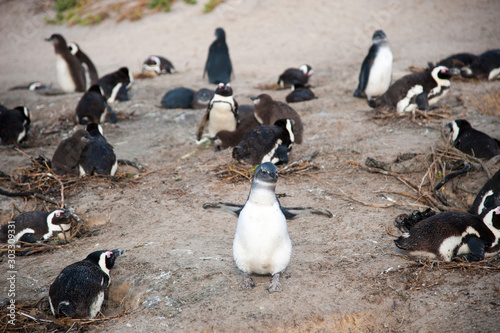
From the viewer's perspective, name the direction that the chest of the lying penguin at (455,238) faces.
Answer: to the viewer's right

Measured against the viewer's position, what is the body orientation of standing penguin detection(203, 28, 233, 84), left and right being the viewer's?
facing away from the viewer

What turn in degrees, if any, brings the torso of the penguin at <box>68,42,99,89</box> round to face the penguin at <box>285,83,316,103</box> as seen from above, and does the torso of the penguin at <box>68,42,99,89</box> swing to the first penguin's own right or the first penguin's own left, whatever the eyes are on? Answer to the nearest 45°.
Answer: approximately 135° to the first penguin's own left

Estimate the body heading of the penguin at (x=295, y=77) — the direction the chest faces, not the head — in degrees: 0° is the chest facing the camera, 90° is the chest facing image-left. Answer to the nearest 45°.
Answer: approximately 270°

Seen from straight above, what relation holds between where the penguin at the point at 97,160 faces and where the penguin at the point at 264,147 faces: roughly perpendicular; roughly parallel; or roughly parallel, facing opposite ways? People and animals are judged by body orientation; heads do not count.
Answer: roughly perpendicular

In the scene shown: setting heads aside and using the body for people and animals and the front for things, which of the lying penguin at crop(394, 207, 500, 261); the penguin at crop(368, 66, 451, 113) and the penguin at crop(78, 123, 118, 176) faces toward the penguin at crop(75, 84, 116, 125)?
the penguin at crop(78, 123, 118, 176)

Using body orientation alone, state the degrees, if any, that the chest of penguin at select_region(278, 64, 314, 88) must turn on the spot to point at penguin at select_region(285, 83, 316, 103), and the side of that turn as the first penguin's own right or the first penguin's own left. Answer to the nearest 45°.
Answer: approximately 90° to the first penguin's own right

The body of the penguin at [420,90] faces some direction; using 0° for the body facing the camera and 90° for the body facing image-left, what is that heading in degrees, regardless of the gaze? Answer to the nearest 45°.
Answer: approximately 270°

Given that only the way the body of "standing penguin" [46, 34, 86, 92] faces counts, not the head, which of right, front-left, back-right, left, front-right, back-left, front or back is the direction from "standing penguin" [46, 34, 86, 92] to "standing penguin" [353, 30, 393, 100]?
back-left

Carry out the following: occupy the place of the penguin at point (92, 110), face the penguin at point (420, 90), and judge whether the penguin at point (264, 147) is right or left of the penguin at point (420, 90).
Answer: right

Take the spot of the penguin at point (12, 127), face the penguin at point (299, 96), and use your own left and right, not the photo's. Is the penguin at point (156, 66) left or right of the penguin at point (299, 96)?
left

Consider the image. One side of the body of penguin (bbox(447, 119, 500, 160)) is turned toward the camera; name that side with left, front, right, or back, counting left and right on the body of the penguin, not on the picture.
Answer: left

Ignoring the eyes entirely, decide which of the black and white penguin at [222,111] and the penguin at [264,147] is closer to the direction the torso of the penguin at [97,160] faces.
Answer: the black and white penguin
